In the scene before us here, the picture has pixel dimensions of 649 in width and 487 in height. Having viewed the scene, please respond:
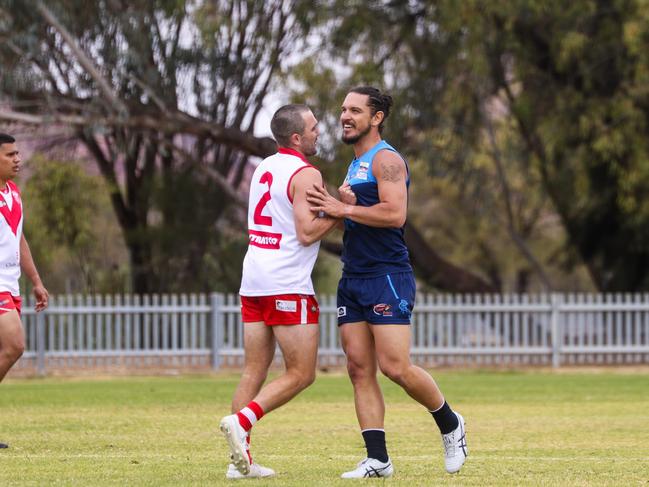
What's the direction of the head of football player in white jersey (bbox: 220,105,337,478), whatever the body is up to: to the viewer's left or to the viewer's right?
to the viewer's right

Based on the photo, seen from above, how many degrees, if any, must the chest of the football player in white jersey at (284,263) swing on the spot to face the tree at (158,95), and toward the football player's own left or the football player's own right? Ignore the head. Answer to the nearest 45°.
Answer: approximately 45° to the football player's own left

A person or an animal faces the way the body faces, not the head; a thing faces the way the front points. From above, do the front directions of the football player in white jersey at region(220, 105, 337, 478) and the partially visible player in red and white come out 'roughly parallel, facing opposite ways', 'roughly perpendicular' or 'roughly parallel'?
roughly perpendicular

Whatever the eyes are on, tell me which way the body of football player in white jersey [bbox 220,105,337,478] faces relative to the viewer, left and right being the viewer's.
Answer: facing away from the viewer and to the right of the viewer

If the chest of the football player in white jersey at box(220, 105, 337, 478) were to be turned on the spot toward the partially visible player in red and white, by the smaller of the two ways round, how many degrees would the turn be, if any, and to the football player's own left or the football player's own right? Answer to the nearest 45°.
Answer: approximately 90° to the football player's own left

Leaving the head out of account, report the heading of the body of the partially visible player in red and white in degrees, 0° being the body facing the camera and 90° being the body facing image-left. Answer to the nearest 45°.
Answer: approximately 315°

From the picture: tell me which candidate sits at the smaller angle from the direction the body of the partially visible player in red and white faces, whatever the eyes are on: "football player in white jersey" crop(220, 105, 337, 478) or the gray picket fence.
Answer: the football player in white jersey
